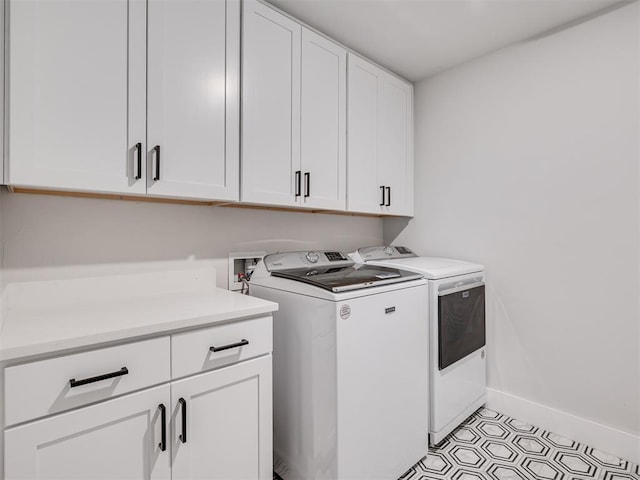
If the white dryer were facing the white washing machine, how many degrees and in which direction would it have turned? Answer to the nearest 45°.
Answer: approximately 90° to its right

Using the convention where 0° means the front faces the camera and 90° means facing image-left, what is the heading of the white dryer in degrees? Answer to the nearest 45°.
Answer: approximately 315°

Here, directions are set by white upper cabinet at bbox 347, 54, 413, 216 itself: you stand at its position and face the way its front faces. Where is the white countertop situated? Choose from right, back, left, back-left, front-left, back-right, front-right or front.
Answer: right

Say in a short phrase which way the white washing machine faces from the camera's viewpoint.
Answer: facing the viewer and to the right of the viewer

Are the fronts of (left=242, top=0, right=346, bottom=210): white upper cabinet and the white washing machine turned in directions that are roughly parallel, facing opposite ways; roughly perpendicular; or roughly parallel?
roughly parallel

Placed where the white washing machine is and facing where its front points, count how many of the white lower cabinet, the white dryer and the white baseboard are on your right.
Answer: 1

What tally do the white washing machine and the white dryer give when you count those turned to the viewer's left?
0

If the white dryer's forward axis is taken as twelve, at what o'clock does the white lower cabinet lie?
The white lower cabinet is roughly at 3 o'clock from the white dryer.

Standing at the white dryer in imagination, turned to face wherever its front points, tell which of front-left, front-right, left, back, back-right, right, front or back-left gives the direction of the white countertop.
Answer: right

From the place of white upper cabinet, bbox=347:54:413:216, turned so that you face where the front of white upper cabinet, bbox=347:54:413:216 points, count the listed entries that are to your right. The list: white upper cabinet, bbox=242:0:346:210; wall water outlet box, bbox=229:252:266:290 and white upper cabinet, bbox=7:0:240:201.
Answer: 3

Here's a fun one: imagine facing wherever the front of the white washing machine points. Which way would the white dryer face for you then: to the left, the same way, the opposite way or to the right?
the same way
